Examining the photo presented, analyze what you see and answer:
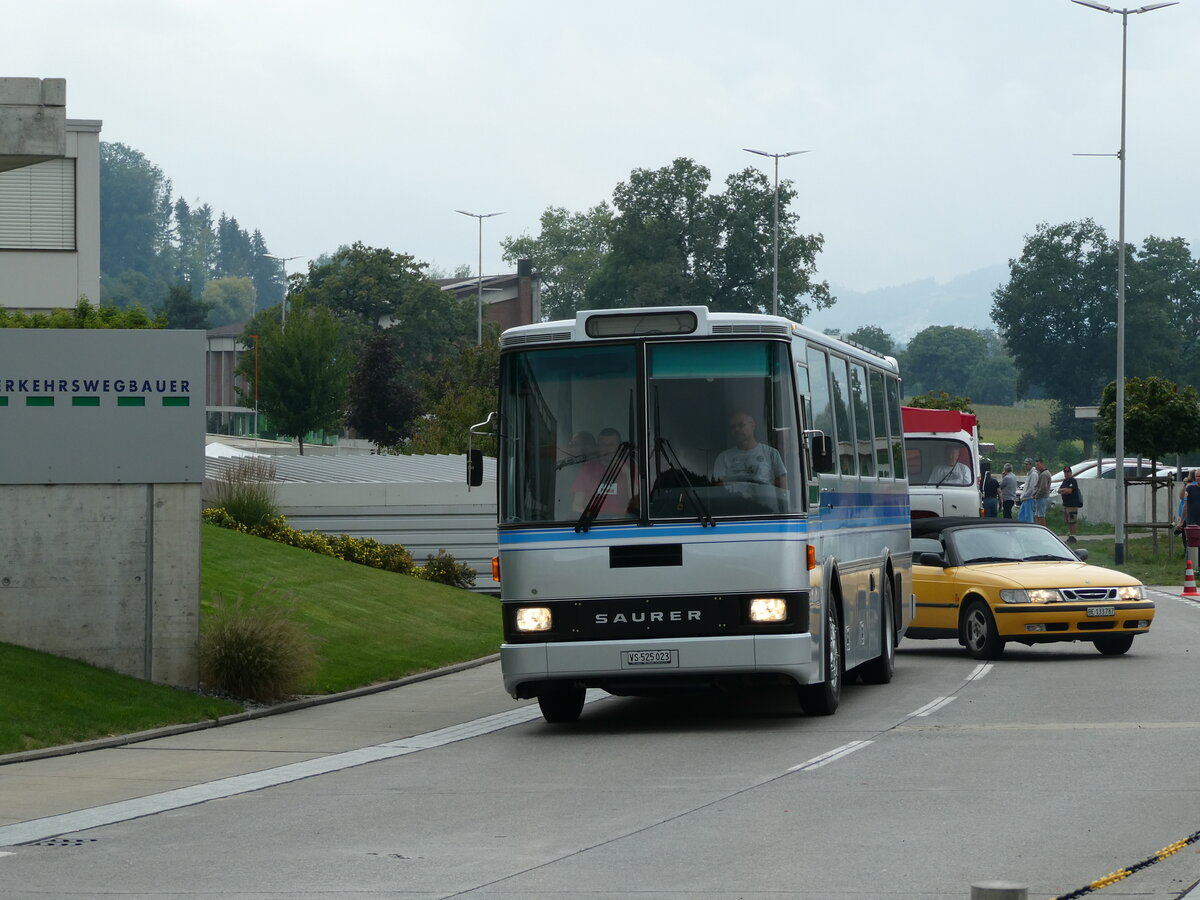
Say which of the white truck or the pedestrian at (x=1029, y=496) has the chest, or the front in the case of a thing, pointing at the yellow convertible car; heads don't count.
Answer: the white truck

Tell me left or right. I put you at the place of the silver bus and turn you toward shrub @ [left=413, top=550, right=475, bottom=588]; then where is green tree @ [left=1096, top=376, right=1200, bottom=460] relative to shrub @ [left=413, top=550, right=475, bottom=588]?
right

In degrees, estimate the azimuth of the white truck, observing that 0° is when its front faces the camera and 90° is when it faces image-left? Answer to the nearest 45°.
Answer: approximately 0°

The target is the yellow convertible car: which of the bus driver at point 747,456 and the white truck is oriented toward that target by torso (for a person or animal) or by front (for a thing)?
the white truck

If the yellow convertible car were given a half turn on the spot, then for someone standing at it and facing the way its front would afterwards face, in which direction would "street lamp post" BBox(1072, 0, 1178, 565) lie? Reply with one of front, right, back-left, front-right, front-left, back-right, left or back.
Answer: front-right

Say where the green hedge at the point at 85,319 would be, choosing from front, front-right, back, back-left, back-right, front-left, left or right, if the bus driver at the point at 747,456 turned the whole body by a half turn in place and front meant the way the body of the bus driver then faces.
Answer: front-left
